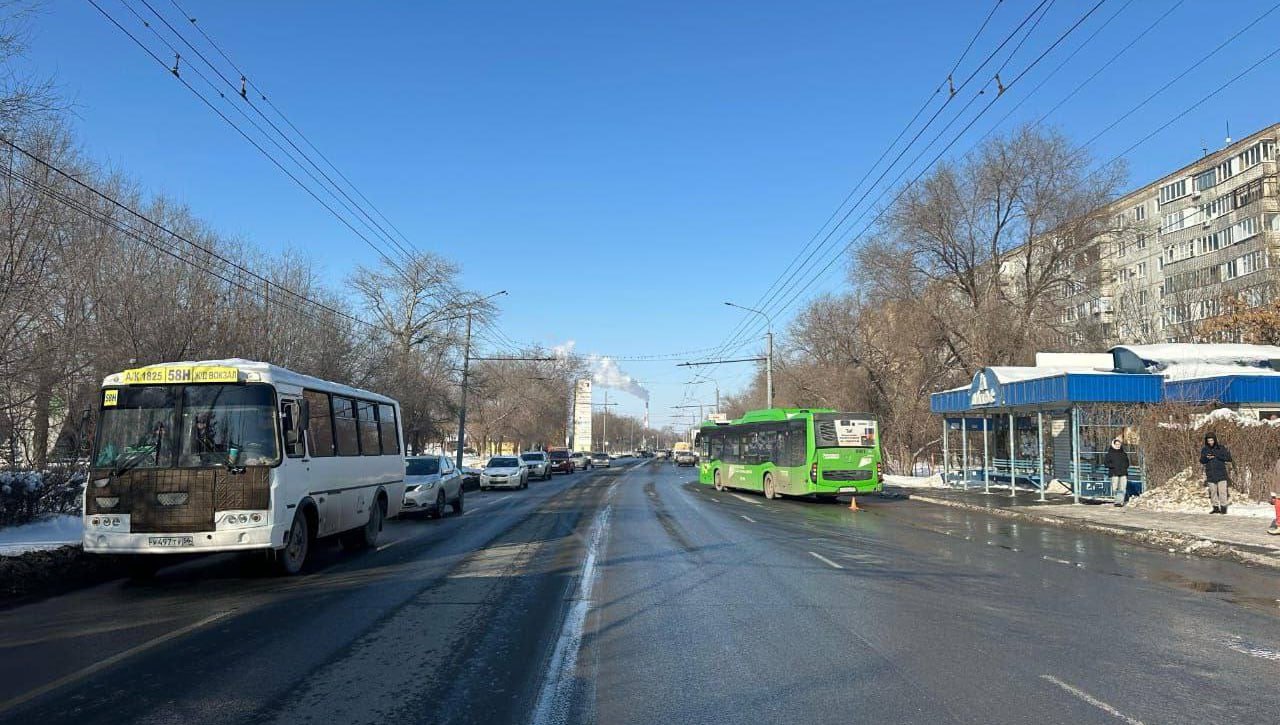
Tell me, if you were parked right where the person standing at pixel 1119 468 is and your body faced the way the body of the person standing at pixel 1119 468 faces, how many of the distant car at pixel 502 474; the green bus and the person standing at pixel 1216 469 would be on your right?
2

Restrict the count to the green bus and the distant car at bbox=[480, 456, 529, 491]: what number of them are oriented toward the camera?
1

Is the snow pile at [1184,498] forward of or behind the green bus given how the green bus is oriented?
behind

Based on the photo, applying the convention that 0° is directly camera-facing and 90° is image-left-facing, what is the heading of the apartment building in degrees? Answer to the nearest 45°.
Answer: approximately 45°

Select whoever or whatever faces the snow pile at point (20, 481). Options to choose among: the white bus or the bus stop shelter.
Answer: the bus stop shelter

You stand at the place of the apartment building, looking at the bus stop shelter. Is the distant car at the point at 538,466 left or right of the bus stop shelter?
right

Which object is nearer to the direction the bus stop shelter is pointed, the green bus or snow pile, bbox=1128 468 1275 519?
the green bus

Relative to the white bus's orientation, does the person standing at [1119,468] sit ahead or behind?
behind

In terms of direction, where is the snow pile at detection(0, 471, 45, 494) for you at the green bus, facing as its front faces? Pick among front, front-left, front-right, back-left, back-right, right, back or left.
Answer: left

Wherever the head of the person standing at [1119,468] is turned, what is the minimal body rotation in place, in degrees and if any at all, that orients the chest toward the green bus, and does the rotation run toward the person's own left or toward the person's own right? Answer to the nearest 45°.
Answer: approximately 90° to the person's own right

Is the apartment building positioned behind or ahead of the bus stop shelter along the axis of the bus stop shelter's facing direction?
behind

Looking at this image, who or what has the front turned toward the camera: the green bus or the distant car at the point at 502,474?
the distant car

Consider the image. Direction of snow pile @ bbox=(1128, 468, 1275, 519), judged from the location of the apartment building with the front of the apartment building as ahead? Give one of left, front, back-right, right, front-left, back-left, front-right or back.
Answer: front-left

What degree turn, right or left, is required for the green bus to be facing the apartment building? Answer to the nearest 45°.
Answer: approximately 90° to its right

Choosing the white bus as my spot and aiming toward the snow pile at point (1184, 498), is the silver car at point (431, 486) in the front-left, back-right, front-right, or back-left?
front-left

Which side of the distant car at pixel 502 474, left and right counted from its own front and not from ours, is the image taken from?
front

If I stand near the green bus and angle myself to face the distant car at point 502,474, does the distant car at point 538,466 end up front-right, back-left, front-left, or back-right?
front-right

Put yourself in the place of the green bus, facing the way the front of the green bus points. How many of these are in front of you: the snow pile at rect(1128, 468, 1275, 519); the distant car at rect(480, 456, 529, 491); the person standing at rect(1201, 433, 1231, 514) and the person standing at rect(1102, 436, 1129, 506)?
1

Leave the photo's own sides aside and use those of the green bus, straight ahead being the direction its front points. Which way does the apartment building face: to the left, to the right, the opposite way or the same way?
to the left

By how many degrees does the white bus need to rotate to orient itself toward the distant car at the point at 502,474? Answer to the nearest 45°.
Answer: approximately 180°

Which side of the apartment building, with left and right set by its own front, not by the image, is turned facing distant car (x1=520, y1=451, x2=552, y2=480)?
front
